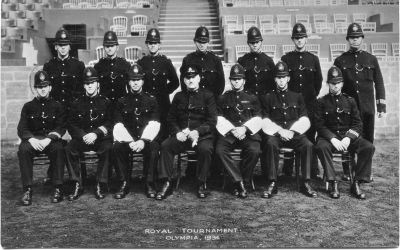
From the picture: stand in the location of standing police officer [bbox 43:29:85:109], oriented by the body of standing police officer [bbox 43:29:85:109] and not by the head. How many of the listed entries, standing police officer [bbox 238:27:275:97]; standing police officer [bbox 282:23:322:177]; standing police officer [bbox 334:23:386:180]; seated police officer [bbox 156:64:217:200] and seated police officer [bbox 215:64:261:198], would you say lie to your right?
0

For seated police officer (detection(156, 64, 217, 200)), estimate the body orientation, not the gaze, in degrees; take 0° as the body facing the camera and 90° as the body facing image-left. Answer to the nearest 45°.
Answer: approximately 0°

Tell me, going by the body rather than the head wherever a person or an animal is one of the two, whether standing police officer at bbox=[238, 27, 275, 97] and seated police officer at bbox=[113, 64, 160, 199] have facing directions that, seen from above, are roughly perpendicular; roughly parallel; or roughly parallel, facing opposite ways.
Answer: roughly parallel

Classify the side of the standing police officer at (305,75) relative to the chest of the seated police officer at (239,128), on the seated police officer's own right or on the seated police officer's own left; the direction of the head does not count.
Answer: on the seated police officer's own left

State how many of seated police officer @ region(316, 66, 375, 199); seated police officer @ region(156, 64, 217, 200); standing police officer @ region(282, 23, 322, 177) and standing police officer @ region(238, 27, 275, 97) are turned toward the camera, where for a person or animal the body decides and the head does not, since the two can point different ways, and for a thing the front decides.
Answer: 4

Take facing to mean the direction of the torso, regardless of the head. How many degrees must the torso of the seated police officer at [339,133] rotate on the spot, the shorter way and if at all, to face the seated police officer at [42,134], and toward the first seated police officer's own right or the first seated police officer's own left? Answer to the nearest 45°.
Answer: approximately 90° to the first seated police officer's own right

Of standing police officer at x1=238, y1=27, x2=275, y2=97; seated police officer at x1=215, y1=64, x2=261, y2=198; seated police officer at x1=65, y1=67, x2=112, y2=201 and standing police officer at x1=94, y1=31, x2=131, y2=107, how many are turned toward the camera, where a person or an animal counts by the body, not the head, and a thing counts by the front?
4

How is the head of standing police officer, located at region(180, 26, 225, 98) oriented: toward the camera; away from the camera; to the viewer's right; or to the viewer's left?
toward the camera

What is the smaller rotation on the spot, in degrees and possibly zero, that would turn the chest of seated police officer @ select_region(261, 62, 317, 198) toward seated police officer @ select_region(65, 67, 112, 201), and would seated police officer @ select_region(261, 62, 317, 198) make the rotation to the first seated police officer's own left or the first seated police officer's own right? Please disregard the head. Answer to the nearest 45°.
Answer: approximately 90° to the first seated police officer's own right

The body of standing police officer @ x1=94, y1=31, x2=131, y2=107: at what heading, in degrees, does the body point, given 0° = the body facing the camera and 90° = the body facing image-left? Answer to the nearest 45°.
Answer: approximately 0°

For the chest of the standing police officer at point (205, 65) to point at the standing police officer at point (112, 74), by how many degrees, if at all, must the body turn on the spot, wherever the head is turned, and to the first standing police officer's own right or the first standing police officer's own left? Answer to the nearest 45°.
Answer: approximately 90° to the first standing police officer's own right

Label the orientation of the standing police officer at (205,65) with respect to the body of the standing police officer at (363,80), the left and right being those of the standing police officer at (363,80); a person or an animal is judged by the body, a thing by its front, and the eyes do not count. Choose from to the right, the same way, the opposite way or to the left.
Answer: the same way

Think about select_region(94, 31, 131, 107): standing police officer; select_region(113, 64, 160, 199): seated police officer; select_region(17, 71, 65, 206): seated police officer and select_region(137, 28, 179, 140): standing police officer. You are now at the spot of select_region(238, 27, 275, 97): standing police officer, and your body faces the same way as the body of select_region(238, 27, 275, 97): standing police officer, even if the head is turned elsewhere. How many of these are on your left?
0

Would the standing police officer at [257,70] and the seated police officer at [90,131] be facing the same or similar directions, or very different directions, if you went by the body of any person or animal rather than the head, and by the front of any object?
same or similar directions

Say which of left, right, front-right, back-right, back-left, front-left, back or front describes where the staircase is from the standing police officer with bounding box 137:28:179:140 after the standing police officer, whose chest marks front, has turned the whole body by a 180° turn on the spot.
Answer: front

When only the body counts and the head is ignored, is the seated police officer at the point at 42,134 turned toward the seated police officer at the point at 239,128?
no

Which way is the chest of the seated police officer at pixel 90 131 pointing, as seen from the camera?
toward the camera

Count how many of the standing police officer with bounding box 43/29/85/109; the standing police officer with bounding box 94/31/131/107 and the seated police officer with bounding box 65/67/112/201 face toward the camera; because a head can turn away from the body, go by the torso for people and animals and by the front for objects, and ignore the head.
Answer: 3

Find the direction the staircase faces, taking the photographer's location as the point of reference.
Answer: facing the viewer
